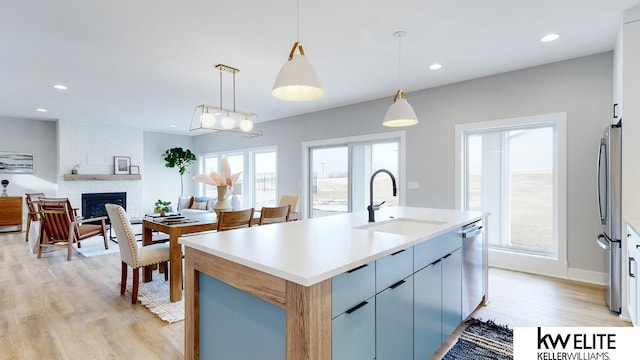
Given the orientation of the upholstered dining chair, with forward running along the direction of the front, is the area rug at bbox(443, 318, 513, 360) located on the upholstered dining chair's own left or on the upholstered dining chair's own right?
on the upholstered dining chair's own right

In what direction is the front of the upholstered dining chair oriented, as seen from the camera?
facing away from the viewer and to the right of the viewer

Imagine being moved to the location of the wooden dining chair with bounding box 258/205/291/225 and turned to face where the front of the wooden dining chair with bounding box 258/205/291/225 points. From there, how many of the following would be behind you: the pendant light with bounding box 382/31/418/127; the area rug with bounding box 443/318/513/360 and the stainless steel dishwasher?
3

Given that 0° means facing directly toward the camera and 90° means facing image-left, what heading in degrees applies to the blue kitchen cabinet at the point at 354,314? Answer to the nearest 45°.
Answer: approximately 315°

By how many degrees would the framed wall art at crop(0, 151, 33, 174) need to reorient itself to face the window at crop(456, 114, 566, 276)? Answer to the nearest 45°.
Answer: approximately 45° to its left

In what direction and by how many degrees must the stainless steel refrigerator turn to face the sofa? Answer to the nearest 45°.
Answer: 0° — it already faces it

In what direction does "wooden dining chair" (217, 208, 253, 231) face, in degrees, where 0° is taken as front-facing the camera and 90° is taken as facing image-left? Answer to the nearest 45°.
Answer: approximately 135°

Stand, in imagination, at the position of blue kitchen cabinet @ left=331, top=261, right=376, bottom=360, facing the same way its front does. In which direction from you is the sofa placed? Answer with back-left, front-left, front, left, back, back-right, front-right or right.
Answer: back

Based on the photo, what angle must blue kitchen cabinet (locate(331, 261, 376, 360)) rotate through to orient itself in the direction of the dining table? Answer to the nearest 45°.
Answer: approximately 180°

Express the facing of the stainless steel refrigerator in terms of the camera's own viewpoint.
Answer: facing to the left of the viewer
